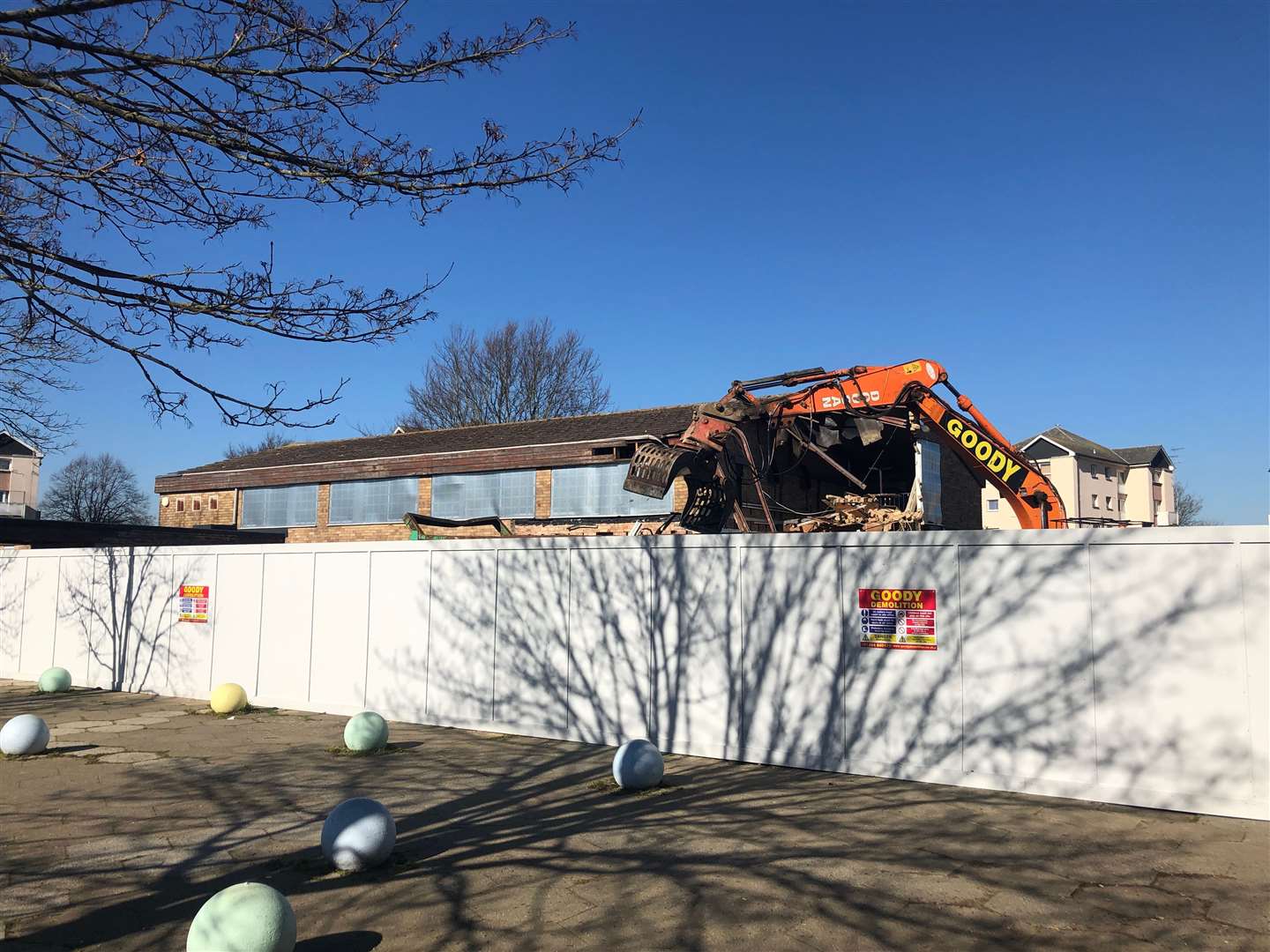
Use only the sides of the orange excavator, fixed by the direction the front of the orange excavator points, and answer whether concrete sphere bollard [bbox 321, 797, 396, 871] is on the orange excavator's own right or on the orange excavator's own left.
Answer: on the orange excavator's own left

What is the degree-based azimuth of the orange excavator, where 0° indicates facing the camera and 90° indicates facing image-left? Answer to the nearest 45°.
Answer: approximately 90°

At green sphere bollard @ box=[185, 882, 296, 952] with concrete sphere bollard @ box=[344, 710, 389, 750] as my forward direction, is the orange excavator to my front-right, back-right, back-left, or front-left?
front-right
